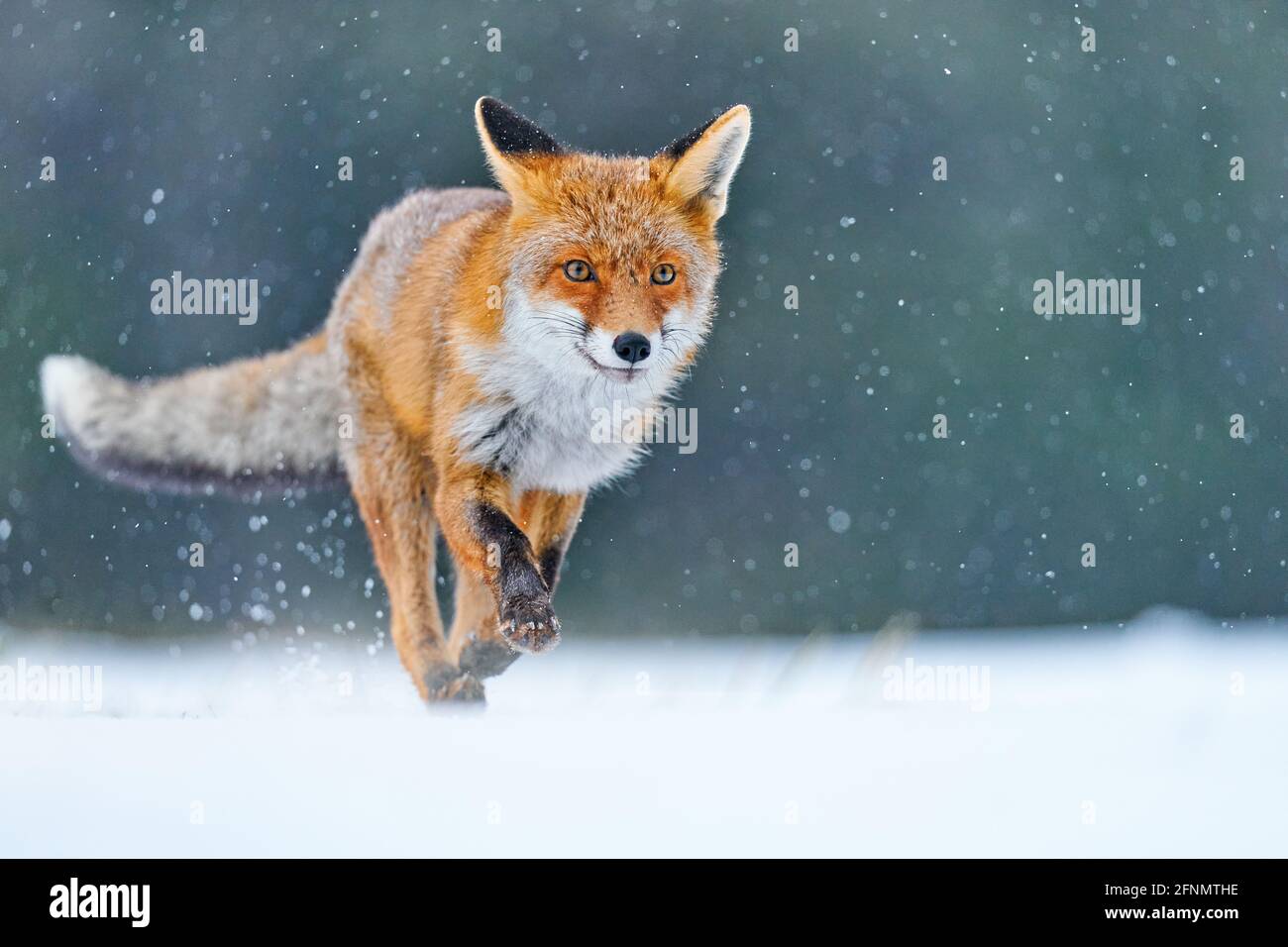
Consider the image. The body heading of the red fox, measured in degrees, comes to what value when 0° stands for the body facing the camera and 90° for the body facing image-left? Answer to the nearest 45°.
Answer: approximately 315°
